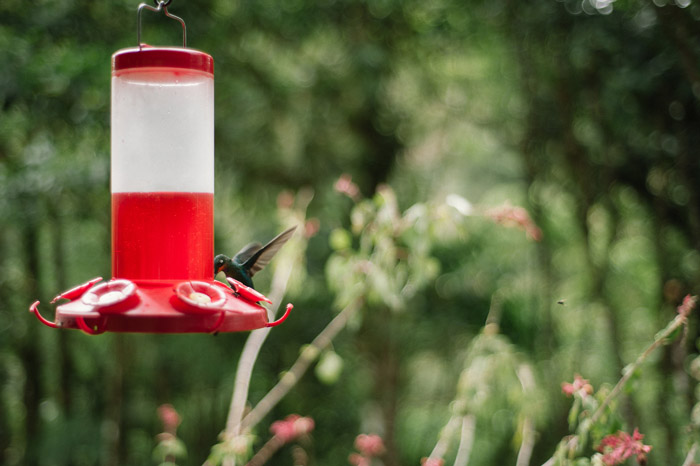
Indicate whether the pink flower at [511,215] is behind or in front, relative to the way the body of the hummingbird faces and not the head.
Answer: behind

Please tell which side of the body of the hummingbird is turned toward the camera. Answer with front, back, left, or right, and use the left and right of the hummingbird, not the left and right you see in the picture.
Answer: left

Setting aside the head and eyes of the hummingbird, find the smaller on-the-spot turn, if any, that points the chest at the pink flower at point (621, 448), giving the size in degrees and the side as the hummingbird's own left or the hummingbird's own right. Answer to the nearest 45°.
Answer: approximately 135° to the hummingbird's own left
